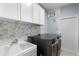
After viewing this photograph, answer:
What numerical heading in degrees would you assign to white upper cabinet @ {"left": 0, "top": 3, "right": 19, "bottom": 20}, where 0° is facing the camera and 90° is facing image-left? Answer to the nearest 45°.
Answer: approximately 315°
